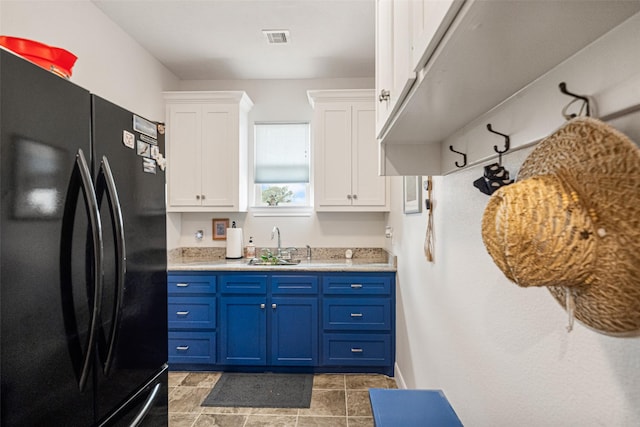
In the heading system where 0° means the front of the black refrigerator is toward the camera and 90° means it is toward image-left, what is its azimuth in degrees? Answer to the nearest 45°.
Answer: approximately 315°

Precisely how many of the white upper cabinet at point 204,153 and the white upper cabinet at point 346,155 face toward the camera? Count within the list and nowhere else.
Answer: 2

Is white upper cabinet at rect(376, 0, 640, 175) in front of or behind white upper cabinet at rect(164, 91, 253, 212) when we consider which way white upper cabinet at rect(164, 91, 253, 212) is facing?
in front

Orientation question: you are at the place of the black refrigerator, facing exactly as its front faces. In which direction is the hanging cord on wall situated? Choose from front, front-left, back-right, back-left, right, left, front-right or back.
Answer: front-left

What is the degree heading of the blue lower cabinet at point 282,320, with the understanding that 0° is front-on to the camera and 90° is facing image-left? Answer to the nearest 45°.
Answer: approximately 0°

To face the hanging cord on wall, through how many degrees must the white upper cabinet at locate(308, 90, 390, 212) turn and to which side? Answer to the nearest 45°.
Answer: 0° — it already faces it

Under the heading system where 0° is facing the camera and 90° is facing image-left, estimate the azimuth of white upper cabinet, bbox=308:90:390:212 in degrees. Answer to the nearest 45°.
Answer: approximately 0°

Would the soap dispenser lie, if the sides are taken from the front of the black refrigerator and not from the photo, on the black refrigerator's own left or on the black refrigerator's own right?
on the black refrigerator's own left

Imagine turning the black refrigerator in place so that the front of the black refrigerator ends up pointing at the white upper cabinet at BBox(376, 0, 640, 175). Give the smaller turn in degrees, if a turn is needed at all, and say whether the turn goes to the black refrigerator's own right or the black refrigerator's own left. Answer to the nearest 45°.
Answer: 0° — it already faces it

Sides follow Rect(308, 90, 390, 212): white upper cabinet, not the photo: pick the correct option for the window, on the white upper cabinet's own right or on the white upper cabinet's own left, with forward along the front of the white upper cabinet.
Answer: on the white upper cabinet's own right
